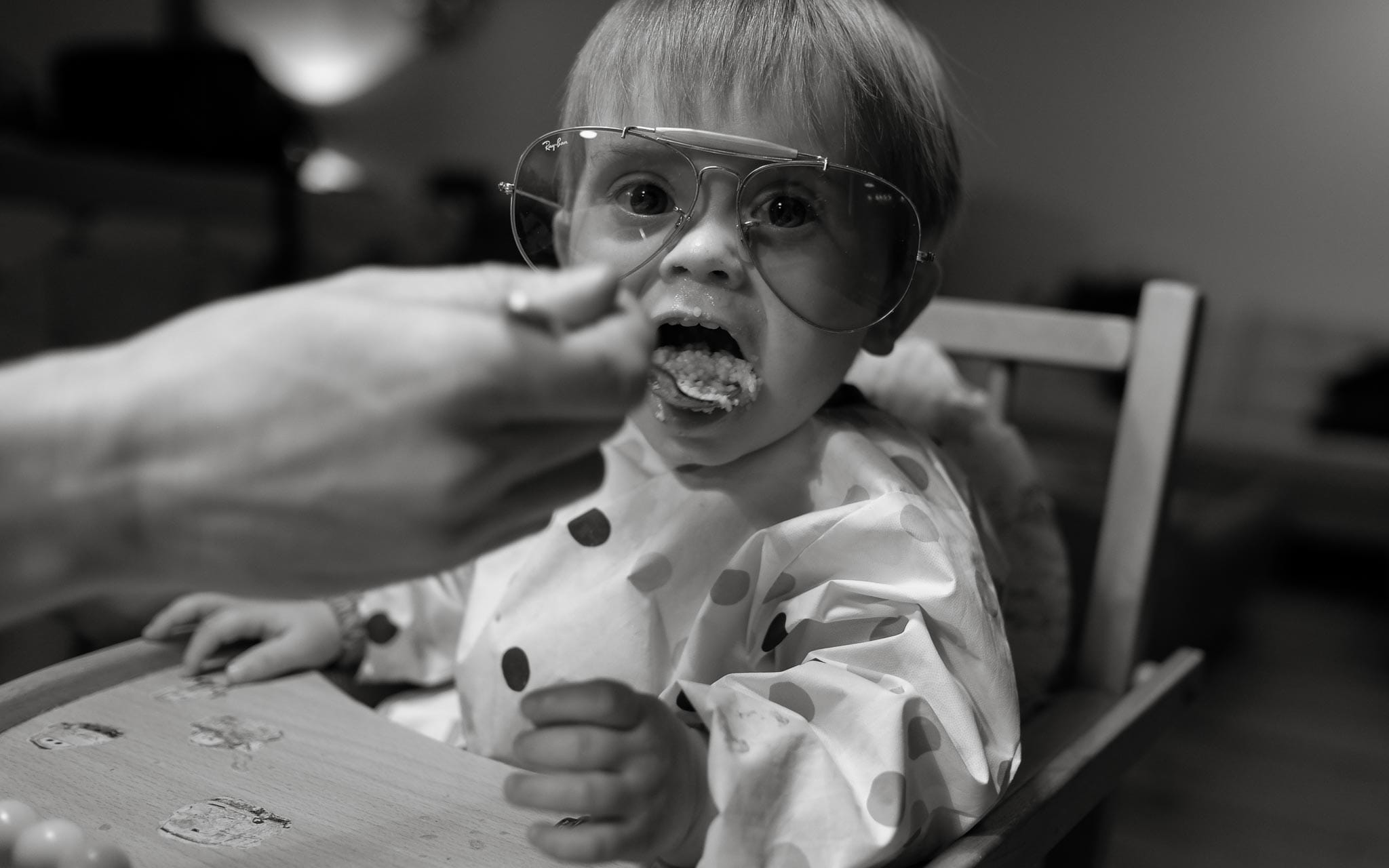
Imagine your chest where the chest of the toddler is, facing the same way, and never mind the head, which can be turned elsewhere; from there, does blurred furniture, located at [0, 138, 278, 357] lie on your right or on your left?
on your right

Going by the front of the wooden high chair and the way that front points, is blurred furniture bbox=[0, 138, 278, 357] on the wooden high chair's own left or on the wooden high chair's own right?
on the wooden high chair's own right

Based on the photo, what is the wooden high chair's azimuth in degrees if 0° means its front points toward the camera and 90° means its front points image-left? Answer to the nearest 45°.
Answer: approximately 45°

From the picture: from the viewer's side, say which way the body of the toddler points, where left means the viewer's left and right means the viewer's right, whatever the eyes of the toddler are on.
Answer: facing the viewer and to the left of the viewer
